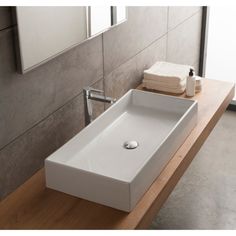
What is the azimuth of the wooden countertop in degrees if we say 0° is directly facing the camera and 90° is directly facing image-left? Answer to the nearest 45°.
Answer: approximately 315°

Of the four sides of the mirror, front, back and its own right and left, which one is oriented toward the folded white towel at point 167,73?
left

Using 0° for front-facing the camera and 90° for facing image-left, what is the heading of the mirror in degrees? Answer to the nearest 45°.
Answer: approximately 315°

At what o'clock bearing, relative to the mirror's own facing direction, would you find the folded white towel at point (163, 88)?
The folded white towel is roughly at 9 o'clock from the mirror.
